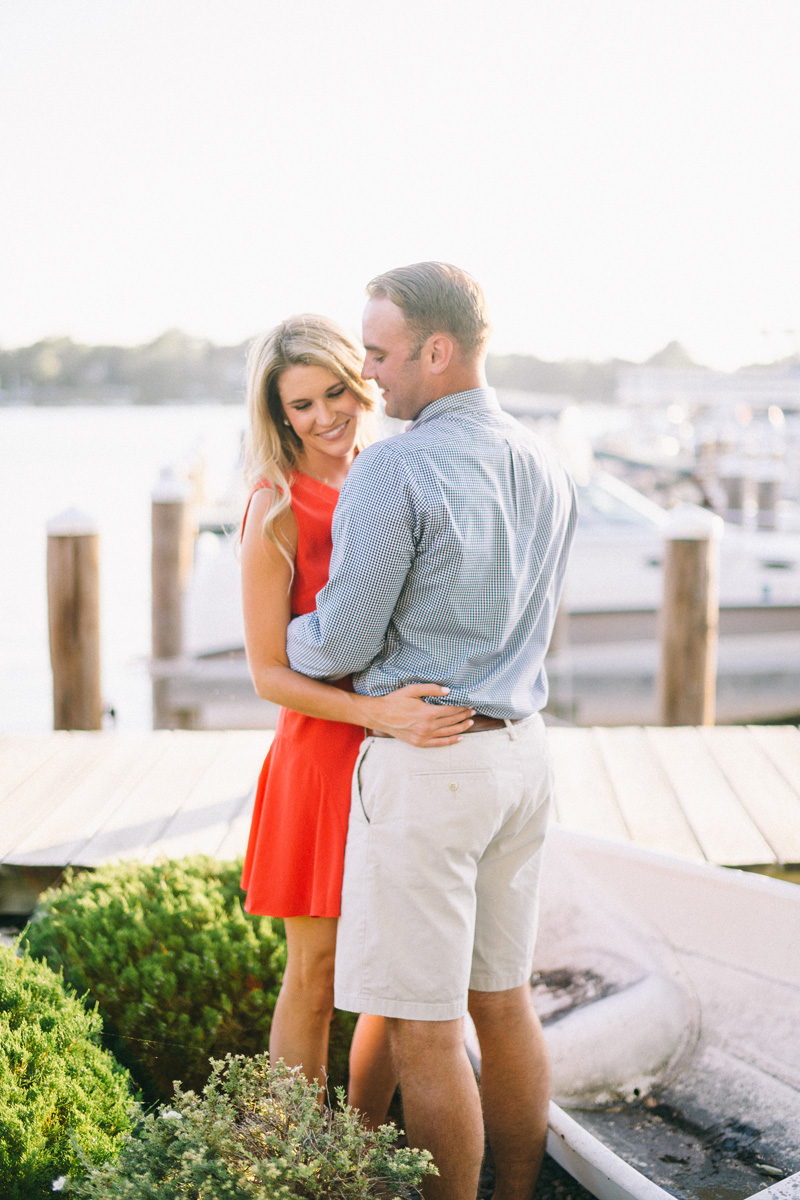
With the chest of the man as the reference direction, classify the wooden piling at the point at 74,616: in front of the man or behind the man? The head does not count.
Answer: in front

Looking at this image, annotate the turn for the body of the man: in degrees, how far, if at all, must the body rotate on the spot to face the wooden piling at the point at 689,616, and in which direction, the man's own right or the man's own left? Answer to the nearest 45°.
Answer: approximately 45° to the man's own right

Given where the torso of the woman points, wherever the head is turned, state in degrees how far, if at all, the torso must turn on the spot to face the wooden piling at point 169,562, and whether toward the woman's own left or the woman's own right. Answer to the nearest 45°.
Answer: approximately 135° to the woman's own left

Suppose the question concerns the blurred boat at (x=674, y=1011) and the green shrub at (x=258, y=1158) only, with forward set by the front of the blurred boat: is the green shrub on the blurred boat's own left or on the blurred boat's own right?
on the blurred boat's own left

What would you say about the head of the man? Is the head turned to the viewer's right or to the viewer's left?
to the viewer's left

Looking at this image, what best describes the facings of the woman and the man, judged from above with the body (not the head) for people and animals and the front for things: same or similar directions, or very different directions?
very different directions

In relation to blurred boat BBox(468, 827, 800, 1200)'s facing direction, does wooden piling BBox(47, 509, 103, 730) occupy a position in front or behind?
in front

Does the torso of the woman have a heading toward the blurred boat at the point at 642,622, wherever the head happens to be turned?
no

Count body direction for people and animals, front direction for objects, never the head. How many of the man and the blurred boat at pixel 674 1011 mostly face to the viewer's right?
0

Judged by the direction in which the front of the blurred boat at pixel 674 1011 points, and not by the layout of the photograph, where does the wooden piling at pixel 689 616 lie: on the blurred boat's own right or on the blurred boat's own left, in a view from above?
on the blurred boat's own right

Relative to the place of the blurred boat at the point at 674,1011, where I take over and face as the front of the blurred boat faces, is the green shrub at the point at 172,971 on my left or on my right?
on my left

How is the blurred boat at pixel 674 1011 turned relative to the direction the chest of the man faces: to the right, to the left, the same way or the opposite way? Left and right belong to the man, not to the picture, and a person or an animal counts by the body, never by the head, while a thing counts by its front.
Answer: the same way

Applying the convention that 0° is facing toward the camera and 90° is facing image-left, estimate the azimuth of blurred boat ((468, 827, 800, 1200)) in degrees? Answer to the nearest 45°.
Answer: approximately 135°

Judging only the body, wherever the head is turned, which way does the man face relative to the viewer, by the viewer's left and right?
facing away from the viewer and to the left of the viewer
